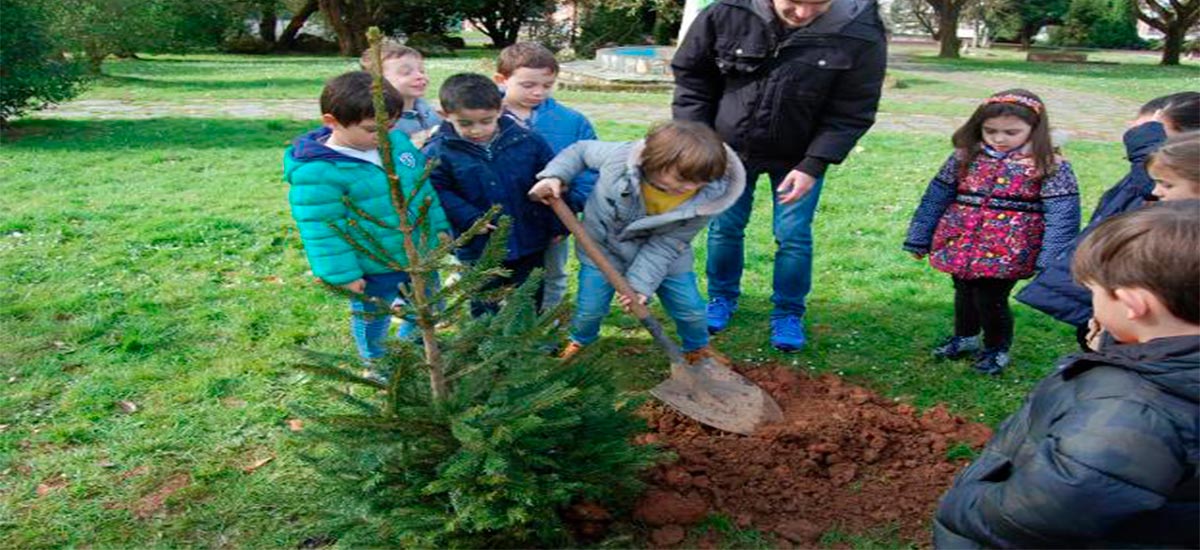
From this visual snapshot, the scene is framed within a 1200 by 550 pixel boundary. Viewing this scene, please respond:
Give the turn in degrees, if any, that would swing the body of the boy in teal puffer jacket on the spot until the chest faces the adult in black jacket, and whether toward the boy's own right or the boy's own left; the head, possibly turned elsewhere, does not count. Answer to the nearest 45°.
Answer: approximately 45° to the boy's own left

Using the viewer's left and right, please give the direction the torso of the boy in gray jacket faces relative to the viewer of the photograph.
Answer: facing the viewer

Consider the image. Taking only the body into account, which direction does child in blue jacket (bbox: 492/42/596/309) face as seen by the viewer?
toward the camera

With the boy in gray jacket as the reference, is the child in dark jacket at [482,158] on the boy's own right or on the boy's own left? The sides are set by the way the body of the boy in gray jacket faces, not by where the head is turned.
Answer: on the boy's own right

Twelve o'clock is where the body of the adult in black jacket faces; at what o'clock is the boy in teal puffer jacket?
The boy in teal puffer jacket is roughly at 2 o'clock from the adult in black jacket.

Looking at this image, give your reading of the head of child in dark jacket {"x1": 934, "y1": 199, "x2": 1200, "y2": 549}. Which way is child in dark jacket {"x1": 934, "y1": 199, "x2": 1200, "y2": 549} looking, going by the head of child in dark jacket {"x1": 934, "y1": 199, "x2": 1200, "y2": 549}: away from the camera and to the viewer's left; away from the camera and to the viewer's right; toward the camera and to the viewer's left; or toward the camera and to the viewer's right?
away from the camera and to the viewer's left

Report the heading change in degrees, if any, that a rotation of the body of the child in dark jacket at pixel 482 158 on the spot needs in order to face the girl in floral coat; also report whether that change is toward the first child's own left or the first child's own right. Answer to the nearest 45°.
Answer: approximately 90° to the first child's own left

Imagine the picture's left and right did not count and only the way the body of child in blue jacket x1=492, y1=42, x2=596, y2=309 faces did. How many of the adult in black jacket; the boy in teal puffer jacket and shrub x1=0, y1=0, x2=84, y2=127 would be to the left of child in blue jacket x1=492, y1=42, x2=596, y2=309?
1

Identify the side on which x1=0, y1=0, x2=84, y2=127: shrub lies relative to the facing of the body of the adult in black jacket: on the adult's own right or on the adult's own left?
on the adult's own right

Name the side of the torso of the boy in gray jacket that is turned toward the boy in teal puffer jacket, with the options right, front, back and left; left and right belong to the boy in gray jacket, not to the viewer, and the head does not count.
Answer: right

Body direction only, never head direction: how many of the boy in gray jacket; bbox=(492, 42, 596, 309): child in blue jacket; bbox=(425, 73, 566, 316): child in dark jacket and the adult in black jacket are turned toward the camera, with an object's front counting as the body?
4

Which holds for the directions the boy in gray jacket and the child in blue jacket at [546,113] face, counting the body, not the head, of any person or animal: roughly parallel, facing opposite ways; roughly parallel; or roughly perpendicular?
roughly parallel

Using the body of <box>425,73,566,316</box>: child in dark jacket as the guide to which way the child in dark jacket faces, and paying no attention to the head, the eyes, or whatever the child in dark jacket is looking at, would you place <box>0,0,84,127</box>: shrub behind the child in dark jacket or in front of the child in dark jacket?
behind

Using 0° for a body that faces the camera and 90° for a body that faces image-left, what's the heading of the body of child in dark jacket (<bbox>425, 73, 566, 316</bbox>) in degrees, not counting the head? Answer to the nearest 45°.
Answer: approximately 0°

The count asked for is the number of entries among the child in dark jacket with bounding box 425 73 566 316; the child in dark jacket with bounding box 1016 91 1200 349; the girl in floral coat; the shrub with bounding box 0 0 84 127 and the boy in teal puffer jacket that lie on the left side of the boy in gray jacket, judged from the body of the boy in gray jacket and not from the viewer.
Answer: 2

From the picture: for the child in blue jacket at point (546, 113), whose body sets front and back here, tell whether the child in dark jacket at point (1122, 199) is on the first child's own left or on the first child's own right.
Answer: on the first child's own left
